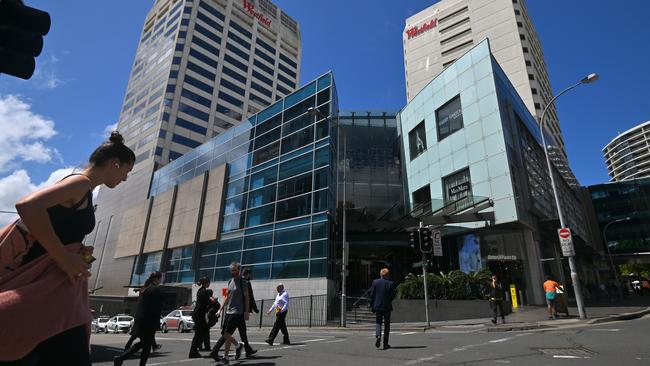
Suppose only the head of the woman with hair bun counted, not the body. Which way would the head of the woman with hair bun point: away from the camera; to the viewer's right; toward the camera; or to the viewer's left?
to the viewer's right

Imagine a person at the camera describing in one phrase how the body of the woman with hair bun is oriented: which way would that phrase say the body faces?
to the viewer's right

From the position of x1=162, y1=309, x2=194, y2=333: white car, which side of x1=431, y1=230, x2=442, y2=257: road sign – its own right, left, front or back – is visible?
right

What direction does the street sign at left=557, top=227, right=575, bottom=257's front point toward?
toward the camera

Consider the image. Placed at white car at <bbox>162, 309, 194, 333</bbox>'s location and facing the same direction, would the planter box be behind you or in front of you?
in front

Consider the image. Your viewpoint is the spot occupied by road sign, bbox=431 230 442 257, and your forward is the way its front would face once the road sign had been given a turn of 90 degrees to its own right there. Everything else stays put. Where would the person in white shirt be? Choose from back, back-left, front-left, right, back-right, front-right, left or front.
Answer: front-left

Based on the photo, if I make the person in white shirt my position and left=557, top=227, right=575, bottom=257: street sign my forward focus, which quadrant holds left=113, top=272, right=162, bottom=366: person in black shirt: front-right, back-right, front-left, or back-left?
back-right

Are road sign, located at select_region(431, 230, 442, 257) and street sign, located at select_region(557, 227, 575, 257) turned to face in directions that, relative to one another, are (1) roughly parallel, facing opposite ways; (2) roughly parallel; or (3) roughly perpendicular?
roughly parallel

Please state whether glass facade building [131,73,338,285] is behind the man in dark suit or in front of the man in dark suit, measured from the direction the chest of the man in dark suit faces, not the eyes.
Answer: in front

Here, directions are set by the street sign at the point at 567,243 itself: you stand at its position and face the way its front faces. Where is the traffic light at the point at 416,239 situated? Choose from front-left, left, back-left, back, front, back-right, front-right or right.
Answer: front-right
